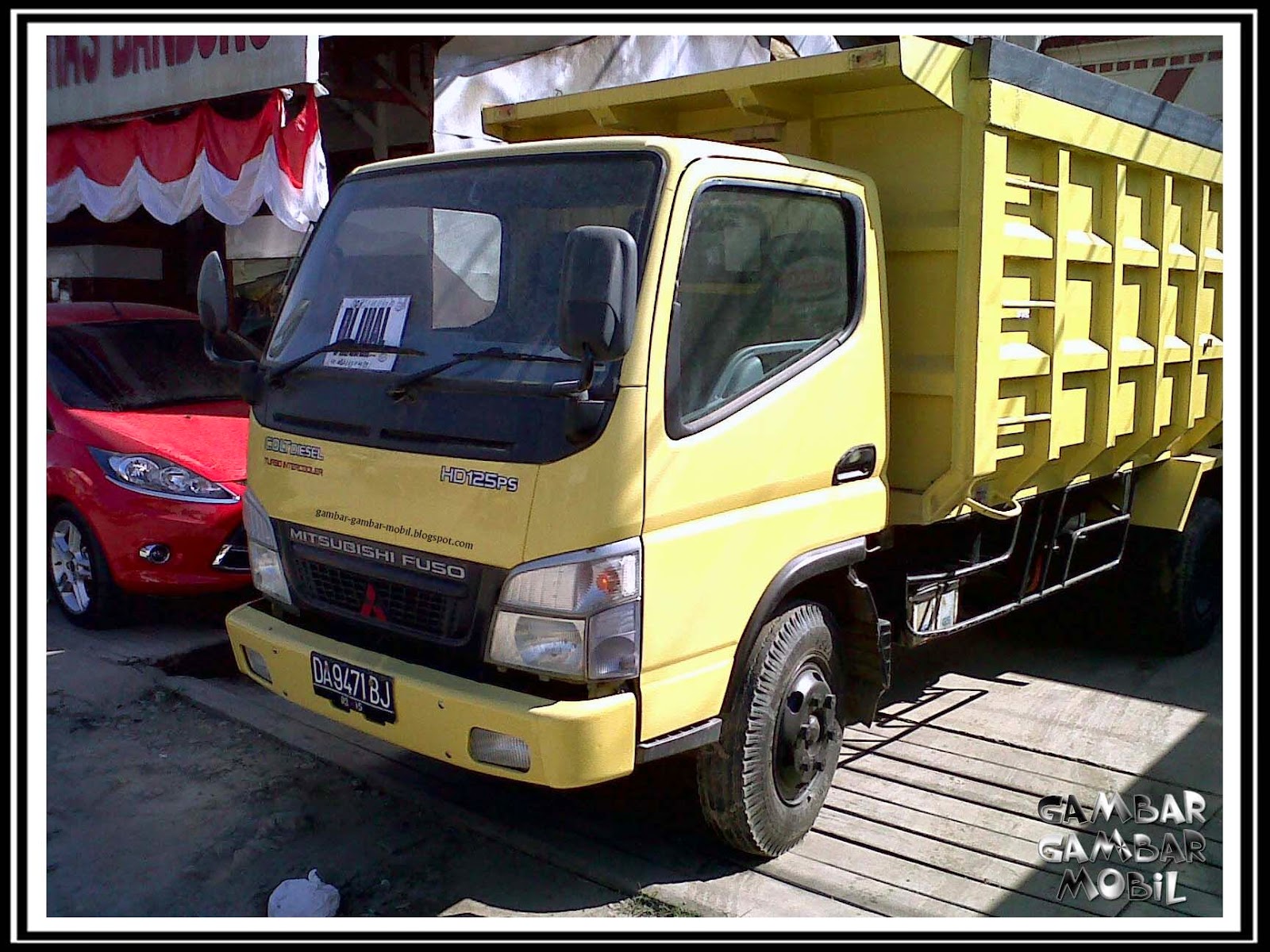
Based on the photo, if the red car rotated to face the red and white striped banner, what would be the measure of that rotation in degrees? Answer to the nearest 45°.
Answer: approximately 135° to its left

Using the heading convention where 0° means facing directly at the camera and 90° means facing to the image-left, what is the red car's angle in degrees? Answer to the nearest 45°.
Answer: approximately 315°

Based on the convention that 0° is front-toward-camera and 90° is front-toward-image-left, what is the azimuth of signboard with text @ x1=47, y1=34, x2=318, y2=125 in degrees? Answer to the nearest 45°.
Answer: approximately 45°

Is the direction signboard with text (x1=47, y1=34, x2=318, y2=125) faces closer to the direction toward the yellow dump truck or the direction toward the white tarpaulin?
the yellow dump truck

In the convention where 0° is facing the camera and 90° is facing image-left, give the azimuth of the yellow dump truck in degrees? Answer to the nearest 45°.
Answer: approximately 45°

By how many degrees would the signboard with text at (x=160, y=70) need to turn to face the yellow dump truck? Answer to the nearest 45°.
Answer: approximately 45° to its left
